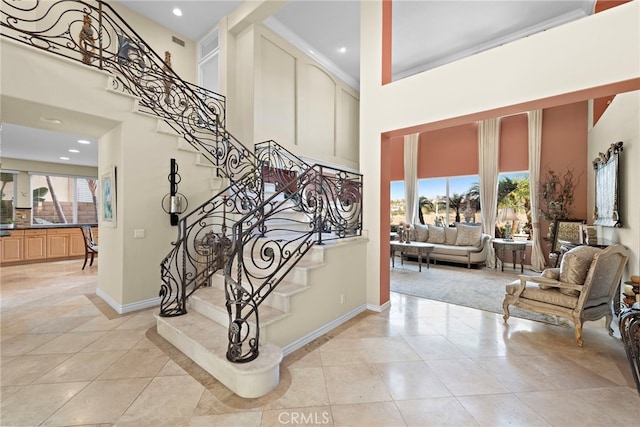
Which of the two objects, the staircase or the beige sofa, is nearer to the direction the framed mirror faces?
the staircase

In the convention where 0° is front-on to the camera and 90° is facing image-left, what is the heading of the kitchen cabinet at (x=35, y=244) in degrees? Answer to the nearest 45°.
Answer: approximately 0°

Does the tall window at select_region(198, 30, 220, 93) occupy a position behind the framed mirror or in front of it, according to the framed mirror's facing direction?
in front

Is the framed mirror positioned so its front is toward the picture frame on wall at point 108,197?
yes

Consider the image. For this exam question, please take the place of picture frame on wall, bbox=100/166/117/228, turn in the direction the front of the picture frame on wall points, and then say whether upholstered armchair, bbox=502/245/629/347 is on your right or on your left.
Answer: on your left
